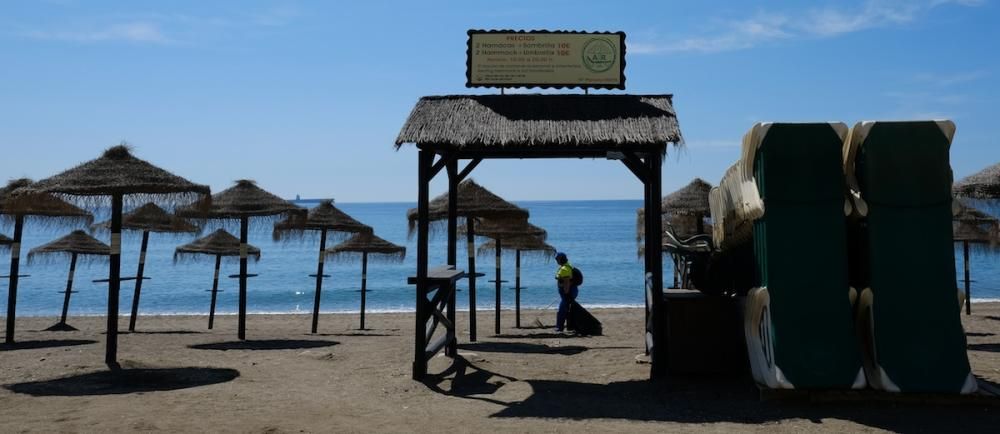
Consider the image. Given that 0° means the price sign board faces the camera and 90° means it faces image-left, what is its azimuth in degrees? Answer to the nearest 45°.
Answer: approximately 0°

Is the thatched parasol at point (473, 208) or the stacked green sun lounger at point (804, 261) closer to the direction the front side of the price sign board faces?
the stacked green sun lounger

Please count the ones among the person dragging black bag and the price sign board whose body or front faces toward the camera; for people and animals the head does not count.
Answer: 1

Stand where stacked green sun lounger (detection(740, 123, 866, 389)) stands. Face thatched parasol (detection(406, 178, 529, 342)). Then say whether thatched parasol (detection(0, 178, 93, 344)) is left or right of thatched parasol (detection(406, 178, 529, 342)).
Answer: left

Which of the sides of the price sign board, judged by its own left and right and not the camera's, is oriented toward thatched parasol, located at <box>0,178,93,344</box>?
right

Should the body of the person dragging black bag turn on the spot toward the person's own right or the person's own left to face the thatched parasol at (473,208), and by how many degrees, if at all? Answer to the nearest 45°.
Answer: approximately 45° to the person's own left

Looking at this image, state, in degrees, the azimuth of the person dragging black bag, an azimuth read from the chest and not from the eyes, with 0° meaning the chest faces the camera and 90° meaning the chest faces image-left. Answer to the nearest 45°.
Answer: approximately 90°

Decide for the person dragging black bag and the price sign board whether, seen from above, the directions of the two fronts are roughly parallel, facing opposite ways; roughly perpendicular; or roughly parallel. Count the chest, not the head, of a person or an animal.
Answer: roughly perpendicular
